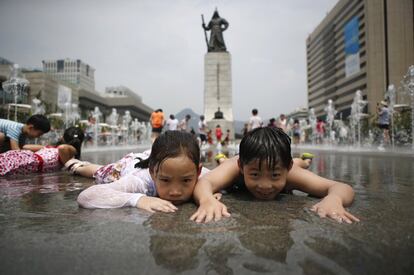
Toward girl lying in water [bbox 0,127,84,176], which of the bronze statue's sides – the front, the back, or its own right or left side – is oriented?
front

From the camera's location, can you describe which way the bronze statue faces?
facing the viewer

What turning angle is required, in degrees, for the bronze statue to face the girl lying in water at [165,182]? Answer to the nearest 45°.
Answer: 0° — it already faces them
